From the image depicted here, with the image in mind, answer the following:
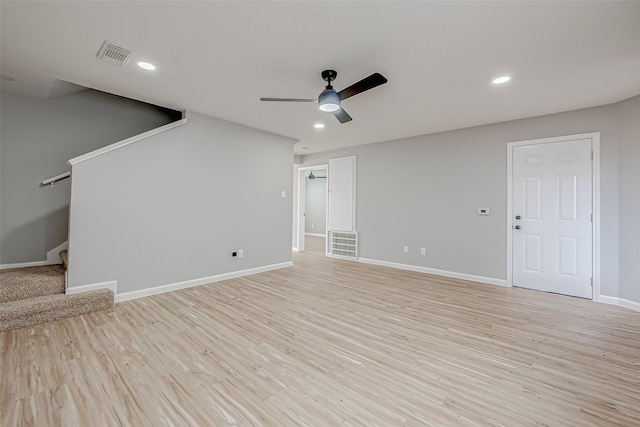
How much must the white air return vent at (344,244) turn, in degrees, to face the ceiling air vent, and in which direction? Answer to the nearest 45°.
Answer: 0° — it already faces it

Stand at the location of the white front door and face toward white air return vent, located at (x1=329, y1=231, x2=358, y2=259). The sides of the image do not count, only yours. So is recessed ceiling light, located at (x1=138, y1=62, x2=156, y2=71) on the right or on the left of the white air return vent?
left

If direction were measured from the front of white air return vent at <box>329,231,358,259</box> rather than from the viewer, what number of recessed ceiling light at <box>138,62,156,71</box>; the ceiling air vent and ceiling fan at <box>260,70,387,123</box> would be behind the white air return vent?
0

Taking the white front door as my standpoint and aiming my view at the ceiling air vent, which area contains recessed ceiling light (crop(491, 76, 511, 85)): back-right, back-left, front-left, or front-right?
front-left

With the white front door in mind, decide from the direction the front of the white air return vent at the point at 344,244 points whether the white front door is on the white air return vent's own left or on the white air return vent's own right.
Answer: on the white air return vent's own left

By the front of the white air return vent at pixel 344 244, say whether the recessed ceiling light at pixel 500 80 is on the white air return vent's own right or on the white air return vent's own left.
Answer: on the white air return vent's own left

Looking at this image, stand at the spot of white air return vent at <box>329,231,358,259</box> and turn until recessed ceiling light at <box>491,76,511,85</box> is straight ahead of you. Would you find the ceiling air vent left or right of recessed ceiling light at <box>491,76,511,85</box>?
right

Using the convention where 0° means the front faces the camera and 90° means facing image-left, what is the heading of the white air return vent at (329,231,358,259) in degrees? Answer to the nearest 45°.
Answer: approximately 45°

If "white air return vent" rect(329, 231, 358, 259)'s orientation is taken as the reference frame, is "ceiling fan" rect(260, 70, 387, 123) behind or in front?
in front

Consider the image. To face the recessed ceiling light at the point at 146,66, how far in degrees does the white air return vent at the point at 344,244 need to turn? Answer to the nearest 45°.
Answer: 0° — it already faces it

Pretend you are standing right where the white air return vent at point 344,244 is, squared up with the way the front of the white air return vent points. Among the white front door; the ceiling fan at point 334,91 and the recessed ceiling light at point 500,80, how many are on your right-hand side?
0
